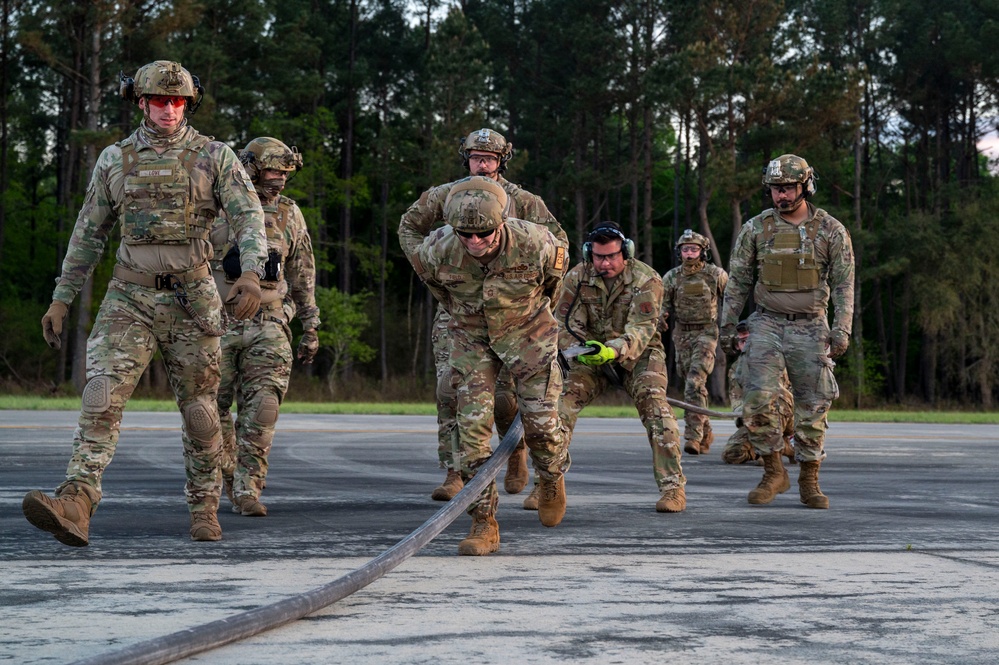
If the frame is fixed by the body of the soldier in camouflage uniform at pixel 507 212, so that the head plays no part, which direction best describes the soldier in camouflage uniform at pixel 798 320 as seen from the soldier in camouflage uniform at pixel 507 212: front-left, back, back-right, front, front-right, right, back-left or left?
left

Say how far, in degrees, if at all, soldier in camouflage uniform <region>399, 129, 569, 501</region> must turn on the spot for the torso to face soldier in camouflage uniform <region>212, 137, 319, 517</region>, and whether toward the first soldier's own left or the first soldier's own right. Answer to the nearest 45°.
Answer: approximately 90° to the first soldier's own right

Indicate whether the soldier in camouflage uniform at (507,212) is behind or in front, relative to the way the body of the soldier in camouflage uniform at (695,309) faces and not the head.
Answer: in front

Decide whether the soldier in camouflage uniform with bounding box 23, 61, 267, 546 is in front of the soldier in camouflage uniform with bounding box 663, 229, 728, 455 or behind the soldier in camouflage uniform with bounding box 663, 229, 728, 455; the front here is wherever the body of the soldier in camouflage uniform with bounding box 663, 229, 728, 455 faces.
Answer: in front

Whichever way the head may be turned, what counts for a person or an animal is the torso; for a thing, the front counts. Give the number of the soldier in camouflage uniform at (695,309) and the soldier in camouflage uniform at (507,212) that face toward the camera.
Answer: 2

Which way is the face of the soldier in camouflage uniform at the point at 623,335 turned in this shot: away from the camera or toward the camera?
toward the camera

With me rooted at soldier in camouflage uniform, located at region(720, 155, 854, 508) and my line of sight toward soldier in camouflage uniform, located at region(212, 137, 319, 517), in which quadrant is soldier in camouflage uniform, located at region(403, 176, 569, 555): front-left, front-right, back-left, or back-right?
front-left

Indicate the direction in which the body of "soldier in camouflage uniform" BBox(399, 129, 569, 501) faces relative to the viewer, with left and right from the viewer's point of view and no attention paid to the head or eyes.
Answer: facing the viewer

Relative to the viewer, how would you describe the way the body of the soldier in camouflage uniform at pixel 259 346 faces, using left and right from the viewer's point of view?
facing the viewer and to the right of the viewer

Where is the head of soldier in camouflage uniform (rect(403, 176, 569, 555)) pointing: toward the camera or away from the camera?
toward the camera

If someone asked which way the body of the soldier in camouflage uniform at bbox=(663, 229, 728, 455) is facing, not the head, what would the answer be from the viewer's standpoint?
toward the camera

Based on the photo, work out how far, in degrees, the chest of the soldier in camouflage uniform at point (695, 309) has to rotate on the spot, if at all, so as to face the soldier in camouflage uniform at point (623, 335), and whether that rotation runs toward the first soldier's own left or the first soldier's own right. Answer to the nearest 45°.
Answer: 0° — they already face them

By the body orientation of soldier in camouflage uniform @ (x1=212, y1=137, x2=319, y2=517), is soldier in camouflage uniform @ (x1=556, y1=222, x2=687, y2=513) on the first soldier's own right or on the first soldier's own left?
on the first soldier's own left

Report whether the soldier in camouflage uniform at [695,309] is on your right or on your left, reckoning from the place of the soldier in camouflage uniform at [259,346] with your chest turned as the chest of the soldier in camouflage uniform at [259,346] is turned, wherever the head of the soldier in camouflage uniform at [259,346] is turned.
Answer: on your left

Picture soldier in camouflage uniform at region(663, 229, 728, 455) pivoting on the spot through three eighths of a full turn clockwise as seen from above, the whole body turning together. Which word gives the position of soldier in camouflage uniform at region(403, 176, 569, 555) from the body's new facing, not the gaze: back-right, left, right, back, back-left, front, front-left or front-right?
back-left

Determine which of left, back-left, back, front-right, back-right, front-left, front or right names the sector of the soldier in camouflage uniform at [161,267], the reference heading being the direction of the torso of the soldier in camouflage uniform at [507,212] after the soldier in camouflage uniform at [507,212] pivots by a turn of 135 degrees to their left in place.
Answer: back

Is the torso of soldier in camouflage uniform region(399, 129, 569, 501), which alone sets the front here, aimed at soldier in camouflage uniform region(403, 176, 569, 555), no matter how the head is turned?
yes
